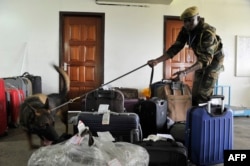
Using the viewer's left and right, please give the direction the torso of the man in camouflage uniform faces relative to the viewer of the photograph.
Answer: facing the viewer and to the left of the viewer

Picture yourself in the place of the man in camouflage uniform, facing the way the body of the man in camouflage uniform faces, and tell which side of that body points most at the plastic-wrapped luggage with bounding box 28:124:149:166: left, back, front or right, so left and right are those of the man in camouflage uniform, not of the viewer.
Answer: front

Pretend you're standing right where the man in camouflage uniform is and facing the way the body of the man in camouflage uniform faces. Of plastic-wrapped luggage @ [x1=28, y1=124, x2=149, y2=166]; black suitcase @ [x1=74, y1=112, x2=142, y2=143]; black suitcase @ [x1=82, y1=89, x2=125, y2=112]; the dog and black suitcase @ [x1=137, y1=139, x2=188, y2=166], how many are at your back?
0

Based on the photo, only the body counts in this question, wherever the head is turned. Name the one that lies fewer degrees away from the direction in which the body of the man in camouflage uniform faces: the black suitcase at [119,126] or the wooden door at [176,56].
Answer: the black suitcase

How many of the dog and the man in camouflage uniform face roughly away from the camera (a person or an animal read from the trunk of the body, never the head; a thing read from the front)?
0

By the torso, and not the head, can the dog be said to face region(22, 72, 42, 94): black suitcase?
no

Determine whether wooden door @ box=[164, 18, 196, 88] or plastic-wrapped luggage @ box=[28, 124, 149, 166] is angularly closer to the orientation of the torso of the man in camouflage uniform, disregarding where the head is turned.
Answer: the plastic-wrapped luggage

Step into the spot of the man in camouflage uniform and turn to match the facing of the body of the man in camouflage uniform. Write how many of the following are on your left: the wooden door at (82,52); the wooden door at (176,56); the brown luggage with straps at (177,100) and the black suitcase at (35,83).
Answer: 0

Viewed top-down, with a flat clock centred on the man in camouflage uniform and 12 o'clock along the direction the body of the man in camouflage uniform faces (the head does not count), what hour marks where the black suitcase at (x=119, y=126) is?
The black suitcase is roughly at 12 o'clock from the man in camouflage uniform.

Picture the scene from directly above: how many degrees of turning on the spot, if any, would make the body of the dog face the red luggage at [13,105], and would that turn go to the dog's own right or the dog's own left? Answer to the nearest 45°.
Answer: approximately 135° to the dog's own right

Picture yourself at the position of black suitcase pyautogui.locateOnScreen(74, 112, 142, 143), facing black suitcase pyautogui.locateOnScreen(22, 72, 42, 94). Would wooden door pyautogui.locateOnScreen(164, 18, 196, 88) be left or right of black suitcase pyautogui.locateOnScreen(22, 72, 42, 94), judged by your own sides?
right

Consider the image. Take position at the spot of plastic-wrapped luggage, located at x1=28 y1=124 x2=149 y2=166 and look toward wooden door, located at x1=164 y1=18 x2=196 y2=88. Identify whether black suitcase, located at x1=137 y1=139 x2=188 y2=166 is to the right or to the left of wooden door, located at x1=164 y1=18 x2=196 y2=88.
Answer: right

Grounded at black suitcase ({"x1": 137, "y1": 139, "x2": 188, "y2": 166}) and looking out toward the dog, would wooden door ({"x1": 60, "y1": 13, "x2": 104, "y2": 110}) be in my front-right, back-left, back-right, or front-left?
front-right

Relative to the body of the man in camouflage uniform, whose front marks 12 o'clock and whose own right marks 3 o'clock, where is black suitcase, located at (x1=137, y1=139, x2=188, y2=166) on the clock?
The black suitcase is roughly at 11 o'clock from the man in camouflage uniform.
